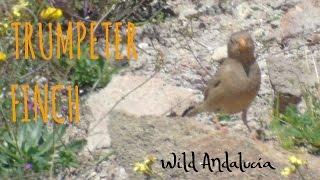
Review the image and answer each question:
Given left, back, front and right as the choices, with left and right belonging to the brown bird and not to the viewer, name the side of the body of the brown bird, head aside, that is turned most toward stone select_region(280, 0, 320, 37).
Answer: left

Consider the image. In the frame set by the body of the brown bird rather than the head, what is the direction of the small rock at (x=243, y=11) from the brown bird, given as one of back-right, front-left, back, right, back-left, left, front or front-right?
back-left

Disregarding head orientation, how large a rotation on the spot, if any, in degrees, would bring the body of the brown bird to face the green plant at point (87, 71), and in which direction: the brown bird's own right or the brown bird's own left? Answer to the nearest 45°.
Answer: approximately 135° to the brown bird's own right

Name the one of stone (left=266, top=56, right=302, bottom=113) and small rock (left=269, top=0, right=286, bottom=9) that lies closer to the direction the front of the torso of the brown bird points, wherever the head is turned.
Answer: the stone

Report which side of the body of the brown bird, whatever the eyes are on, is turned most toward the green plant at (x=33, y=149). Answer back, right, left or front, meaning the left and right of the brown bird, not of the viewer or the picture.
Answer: right

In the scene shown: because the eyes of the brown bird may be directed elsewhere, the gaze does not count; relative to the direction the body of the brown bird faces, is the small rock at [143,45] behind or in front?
behind

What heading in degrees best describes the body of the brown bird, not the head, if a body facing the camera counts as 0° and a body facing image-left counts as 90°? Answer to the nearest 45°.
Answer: approximately 315°

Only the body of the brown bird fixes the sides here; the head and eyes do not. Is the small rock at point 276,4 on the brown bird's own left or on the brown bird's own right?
on the brown bird's own left
